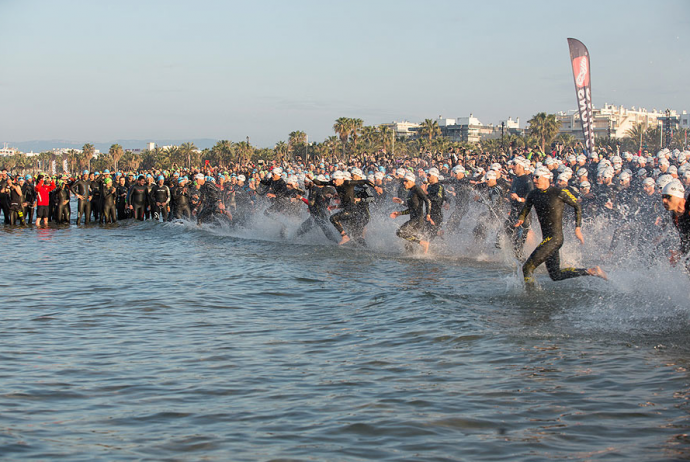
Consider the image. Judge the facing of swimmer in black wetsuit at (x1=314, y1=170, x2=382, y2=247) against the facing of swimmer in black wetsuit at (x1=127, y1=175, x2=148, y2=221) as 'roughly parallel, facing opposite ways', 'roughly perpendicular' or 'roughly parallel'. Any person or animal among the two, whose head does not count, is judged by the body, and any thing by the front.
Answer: roughly perpendicular

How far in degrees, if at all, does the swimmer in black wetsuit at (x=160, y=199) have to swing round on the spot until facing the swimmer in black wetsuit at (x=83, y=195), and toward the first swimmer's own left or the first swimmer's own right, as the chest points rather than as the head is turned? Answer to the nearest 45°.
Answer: approximately 90° to the first swimmer's own right

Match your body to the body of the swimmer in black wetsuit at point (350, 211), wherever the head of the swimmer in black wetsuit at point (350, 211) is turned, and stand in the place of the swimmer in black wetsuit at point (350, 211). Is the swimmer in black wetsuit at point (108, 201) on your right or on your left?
on your right

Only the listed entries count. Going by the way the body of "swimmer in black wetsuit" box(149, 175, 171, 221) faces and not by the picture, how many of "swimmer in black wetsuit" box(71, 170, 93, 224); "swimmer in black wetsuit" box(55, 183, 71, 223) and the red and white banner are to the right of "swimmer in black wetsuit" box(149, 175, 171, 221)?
2

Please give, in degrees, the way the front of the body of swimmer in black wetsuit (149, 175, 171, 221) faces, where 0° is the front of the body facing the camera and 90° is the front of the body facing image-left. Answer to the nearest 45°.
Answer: approximately 0°

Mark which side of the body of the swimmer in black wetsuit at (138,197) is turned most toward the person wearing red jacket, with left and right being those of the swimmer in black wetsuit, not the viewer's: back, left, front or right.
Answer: right

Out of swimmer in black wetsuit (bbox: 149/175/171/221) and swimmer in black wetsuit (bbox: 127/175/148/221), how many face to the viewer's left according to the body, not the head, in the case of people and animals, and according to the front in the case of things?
0
